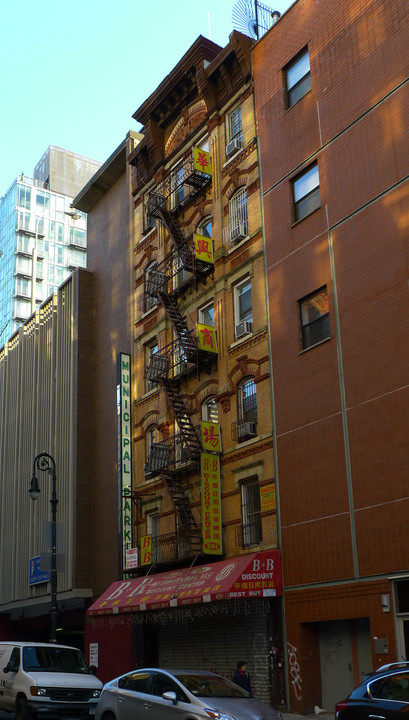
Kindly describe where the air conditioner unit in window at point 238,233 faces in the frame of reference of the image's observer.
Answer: facing the viewer and to the left of the viewer

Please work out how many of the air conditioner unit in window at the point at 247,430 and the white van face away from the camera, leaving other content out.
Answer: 0

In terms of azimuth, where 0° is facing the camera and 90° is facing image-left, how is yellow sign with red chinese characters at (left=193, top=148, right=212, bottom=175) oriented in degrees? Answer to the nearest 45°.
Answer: approximately 315°

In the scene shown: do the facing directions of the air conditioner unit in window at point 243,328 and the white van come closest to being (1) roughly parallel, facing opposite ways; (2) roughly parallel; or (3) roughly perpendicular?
roughly perpendicular

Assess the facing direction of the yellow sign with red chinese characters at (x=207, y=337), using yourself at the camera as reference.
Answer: facing the viewer and to the right of the viewer

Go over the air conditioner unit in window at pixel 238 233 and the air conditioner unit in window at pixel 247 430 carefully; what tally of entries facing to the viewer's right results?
0

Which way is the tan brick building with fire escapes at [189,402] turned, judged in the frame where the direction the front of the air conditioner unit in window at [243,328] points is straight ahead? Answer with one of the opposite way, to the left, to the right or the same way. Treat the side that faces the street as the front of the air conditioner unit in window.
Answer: the same way

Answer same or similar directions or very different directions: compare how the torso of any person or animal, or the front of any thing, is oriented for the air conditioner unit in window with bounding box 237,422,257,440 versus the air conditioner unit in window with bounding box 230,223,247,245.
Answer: same or similar directions

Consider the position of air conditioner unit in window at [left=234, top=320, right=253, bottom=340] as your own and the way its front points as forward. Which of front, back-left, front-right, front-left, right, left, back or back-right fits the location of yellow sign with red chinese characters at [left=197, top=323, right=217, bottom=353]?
right

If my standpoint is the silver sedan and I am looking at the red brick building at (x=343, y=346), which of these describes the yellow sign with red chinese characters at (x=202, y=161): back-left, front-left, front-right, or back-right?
front-left

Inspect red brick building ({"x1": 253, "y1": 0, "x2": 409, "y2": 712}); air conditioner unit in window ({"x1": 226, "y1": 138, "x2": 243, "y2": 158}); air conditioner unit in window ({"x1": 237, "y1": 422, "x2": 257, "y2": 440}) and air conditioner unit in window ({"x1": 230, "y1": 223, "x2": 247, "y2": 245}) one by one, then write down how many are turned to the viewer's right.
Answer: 0

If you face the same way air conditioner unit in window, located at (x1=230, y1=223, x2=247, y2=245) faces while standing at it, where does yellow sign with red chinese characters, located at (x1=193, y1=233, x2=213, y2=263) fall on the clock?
The yellow sign with red chinese characters is roughly at 3 o'clock from the air conditioner unit in window.
